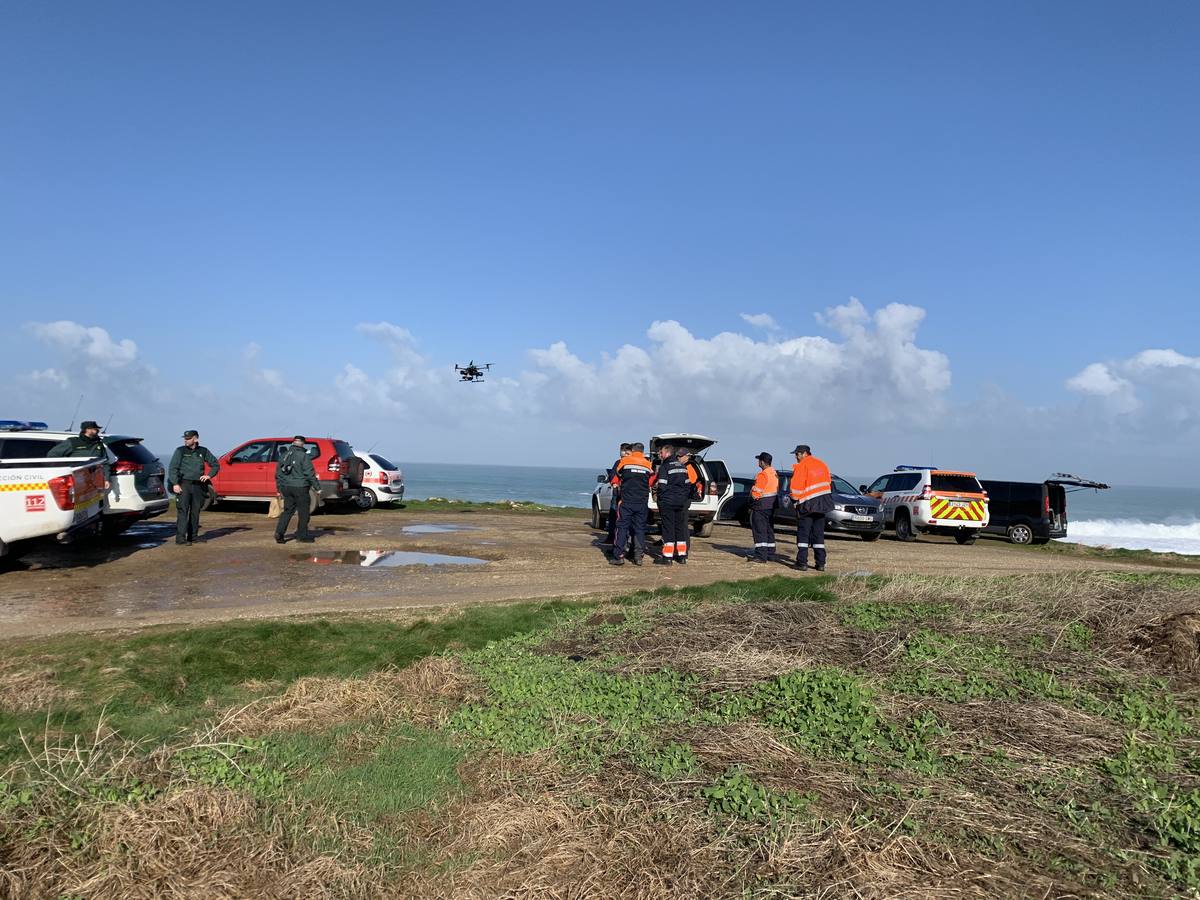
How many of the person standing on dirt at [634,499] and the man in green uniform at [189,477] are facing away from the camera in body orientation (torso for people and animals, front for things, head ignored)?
1

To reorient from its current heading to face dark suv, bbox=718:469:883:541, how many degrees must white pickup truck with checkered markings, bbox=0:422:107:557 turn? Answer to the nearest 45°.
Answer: approximately 135° to its right

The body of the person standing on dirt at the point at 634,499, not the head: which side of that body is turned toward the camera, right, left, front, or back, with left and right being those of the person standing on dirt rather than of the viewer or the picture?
back

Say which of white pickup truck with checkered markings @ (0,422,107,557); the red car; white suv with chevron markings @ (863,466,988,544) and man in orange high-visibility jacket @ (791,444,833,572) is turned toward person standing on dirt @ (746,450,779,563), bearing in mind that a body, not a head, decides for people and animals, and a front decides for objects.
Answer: the man in orange high-visibility jacket

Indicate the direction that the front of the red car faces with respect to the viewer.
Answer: facing away from the viewer and to the left of the viewer

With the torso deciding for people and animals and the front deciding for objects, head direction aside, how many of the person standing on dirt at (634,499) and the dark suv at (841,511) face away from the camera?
1

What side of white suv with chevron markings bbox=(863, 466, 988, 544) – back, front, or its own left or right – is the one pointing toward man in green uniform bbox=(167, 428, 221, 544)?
left

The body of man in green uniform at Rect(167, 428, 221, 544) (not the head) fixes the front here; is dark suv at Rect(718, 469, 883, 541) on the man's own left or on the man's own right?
on the man's own left

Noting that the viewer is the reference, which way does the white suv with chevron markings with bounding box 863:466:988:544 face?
facing away from the viewer and to the left of the viewer
